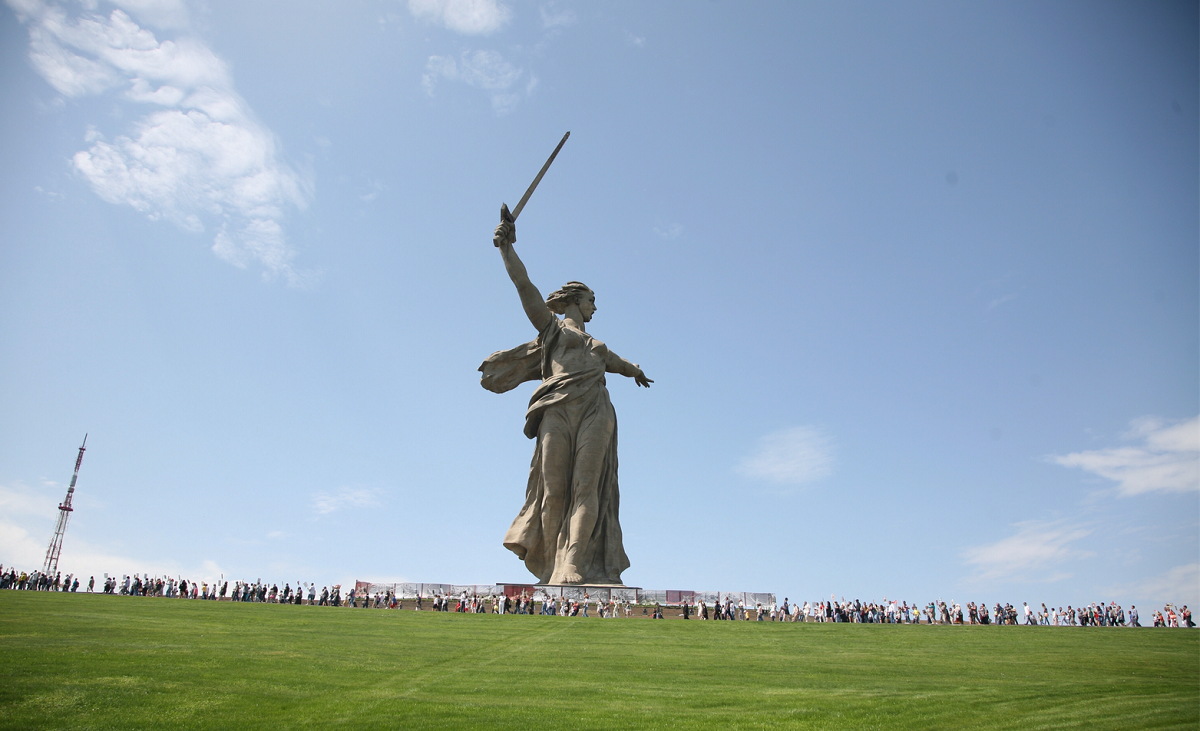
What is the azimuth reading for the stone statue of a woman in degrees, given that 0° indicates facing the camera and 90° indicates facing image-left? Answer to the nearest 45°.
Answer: approximately 0°
